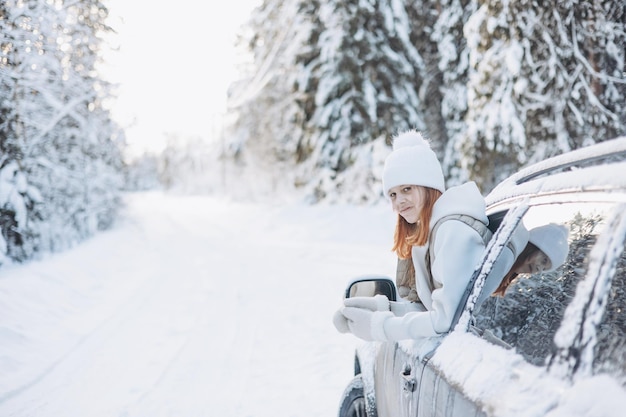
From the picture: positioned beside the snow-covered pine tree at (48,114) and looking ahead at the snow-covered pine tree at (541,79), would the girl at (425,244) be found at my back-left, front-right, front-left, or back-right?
front-right

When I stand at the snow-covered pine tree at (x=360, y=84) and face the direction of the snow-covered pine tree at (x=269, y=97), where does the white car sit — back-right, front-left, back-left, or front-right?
back-left

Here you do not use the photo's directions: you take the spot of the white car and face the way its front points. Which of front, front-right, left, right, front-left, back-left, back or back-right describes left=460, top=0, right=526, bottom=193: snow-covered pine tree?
front-right

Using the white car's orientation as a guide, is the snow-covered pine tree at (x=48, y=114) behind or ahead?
ahead

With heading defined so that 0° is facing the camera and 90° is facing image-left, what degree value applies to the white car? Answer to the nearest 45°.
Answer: approximately 135°

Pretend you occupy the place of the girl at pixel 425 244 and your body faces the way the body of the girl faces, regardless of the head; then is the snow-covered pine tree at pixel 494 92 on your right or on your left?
on your right

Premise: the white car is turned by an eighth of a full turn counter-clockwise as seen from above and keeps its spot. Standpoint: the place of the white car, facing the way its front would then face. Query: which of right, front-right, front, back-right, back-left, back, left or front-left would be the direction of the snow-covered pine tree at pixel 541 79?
right

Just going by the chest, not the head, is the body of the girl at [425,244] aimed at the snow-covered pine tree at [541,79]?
no

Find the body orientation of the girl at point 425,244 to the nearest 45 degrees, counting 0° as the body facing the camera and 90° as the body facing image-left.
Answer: approximately 90°
